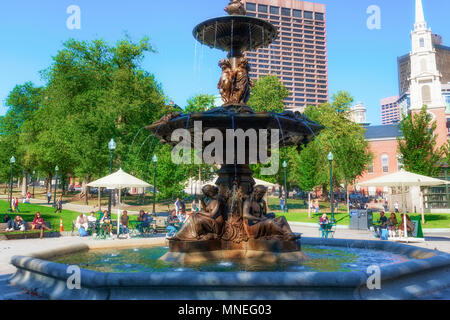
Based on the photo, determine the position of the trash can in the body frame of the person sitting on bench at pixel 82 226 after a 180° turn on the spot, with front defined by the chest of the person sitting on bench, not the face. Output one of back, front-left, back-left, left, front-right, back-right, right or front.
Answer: right

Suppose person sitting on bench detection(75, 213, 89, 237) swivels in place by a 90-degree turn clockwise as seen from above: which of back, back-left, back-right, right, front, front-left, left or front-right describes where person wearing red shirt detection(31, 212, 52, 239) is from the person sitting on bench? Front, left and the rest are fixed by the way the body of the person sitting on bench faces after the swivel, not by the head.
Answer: front

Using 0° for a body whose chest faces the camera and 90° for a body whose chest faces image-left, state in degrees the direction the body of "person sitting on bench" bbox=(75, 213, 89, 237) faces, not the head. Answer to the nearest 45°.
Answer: approximately 0°

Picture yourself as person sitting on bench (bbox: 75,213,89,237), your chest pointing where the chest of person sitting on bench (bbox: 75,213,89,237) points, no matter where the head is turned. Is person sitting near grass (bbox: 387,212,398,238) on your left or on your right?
on your left

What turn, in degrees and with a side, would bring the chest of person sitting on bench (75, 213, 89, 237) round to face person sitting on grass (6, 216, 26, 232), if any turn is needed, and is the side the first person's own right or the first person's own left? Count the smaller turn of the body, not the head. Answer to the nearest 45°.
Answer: approximately 90° to the first person's own right

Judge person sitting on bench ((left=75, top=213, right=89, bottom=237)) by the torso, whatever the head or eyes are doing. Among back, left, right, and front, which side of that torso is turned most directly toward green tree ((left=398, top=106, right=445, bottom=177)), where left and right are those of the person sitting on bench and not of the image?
left
